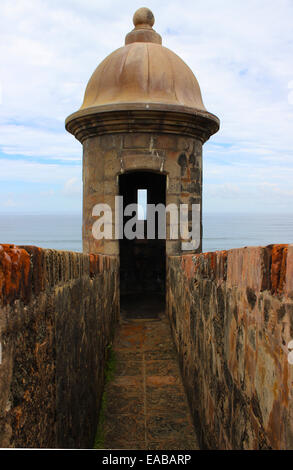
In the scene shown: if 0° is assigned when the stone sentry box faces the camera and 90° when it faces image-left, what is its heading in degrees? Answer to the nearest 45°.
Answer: approximately 0°
